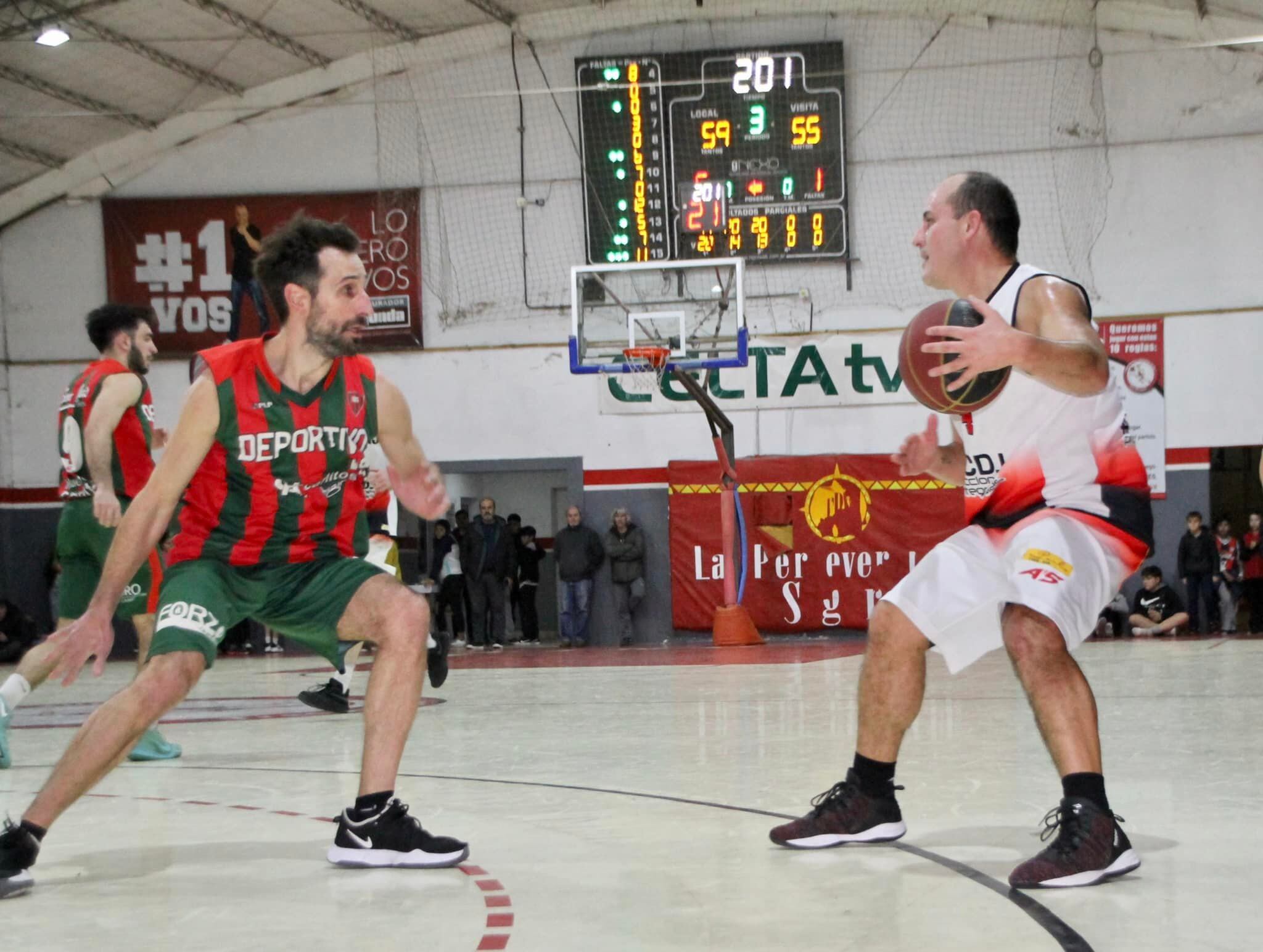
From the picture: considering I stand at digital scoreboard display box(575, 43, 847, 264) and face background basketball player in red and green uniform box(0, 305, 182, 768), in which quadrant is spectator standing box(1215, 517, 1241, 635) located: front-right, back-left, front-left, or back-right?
back-left

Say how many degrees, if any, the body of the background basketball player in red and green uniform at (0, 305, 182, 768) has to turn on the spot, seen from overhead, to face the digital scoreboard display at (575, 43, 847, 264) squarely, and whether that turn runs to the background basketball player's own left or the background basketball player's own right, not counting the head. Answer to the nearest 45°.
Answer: approximately 45° to the background basketball player's own left

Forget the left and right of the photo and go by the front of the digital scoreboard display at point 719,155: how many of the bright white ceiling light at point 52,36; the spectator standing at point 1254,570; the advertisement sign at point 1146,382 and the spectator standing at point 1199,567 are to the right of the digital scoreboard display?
1

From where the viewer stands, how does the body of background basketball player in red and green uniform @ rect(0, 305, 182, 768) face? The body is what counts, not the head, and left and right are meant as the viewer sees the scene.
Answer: facing to the right of the viewer

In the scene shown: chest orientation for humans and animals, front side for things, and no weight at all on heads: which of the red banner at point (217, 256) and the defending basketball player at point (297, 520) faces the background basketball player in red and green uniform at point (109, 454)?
the red banner

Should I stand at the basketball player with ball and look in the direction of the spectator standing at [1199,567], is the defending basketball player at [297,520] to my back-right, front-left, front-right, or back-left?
back-left

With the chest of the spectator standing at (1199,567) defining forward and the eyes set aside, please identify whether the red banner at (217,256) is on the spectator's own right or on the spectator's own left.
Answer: on the spectator's own right

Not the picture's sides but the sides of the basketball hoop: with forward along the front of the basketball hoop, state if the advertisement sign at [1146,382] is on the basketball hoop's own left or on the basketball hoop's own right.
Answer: on the basketball hoop's own left
